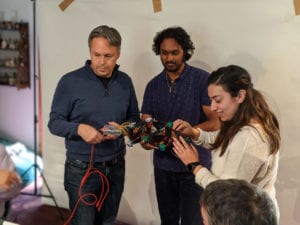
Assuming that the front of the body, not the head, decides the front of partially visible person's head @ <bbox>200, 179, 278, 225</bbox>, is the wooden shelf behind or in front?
in front

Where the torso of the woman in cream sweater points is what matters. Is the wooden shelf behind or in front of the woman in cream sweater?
in front

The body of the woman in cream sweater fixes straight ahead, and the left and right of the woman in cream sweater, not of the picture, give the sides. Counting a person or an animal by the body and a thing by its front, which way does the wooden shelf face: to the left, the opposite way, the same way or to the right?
to the left

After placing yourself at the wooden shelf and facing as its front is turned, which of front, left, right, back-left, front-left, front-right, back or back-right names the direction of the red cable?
front-left

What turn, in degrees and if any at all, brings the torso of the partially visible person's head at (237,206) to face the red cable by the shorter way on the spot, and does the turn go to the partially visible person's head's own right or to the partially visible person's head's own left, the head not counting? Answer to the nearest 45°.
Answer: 0° — they already face it

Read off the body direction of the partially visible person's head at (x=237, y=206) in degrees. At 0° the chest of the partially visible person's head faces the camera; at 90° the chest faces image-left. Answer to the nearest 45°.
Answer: approximately 135°

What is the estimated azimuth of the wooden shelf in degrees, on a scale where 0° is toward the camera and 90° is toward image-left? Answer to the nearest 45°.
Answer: approximately 45°

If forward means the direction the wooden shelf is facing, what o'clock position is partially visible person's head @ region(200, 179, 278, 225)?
The partially visible person's head is roughly at 10 o'clock from the wooden shelf.

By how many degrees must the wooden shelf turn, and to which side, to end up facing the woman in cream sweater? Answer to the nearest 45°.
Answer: approximately 45° to its left

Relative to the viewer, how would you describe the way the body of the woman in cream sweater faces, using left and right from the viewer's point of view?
facing to the left of the viewer
